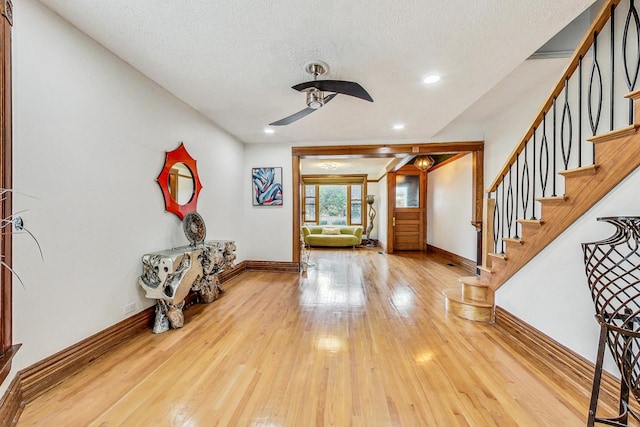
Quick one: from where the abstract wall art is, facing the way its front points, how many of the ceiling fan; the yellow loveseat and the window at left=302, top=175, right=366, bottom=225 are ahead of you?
1

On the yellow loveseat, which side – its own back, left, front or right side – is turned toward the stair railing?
front

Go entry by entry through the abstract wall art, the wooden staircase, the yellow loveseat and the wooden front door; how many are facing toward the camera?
3

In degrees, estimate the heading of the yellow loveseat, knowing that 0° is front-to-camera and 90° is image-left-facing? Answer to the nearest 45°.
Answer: approximately 0°

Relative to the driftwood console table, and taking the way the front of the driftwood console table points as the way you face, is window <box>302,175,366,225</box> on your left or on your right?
on your left

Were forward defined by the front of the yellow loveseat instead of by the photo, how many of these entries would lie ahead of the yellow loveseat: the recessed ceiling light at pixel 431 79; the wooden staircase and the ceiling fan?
3

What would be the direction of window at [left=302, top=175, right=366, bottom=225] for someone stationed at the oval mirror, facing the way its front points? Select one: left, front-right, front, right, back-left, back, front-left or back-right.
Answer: left

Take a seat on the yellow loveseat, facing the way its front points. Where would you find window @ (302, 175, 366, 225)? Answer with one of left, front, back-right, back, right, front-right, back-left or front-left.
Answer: back

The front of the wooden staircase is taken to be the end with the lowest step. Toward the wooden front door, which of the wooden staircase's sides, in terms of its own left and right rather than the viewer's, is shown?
front

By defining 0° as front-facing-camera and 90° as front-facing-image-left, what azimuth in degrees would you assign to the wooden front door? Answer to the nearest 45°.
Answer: approximately 0°

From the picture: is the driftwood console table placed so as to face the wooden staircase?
yes
